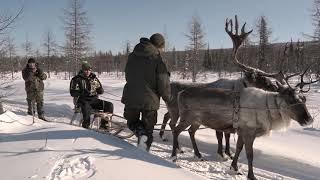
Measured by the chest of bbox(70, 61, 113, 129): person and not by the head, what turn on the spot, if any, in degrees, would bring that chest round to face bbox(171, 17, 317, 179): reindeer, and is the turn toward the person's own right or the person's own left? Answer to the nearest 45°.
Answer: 0° — they already face it

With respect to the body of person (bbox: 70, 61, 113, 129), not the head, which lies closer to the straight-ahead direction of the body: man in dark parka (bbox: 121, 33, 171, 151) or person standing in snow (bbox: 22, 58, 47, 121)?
the man in dark parka

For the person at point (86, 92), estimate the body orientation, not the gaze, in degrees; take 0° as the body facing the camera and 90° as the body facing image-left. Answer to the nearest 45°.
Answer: approximately 315°

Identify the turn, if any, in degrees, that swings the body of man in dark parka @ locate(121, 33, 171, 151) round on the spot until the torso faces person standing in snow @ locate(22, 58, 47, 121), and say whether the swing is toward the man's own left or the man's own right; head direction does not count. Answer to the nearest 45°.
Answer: approximately 90° to the man's own left

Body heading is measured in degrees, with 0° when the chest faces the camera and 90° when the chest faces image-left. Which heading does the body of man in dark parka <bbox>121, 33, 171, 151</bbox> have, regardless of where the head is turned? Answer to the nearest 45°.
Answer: approximately 225°

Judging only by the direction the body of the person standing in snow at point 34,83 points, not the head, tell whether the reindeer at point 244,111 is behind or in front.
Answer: in front

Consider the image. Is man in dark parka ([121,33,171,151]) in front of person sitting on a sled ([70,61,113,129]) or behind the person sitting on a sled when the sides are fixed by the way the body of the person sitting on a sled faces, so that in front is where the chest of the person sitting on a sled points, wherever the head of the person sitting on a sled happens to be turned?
in front

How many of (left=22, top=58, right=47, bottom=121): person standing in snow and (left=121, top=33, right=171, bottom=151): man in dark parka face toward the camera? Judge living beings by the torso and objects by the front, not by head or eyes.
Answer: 1
